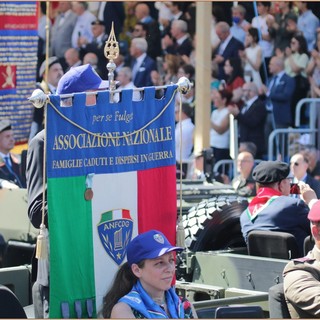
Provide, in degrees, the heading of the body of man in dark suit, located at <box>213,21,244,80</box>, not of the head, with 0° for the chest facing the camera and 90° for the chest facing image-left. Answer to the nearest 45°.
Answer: approximately 45°

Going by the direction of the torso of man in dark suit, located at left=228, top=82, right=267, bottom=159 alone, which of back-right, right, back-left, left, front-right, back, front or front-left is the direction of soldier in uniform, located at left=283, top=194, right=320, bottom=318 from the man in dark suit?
left

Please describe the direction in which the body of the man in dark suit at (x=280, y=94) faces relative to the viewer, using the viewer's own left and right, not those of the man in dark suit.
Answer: facing the viewer and to the left of the viewer

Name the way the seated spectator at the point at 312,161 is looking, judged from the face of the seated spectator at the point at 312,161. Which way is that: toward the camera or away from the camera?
toward the camera

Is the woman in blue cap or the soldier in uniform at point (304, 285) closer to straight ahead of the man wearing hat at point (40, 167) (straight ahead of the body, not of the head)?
the soldier in uniform

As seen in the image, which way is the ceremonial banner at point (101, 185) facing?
toward the camera

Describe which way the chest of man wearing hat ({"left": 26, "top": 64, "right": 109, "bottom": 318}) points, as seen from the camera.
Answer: to the viewer's right

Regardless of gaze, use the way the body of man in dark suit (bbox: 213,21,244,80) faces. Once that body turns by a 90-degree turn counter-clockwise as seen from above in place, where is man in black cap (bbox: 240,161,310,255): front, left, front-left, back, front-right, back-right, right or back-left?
front-right

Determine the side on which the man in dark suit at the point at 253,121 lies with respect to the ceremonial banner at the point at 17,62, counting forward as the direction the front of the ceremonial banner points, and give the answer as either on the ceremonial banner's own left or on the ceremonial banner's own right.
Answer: on the ceremonial banner's own left

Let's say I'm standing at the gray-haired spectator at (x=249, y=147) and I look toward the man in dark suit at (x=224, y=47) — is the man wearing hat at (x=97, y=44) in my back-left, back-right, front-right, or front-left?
front-left

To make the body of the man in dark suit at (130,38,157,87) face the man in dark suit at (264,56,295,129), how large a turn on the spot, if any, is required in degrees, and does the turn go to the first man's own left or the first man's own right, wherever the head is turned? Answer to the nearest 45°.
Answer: approximately 90° to the first man's own left

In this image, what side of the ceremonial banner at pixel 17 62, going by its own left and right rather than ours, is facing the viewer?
front

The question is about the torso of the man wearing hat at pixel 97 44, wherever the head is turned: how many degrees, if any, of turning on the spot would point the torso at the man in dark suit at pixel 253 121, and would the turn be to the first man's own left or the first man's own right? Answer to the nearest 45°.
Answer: approximately 90° to the first man's own left

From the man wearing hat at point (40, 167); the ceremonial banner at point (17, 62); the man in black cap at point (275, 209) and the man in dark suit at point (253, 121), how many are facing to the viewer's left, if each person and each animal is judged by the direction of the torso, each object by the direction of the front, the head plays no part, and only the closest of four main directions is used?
1
